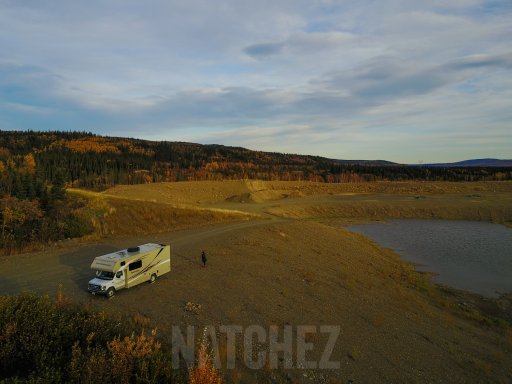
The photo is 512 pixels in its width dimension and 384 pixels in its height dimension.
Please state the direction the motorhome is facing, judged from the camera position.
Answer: facing the viewer and to the left of the viewer
